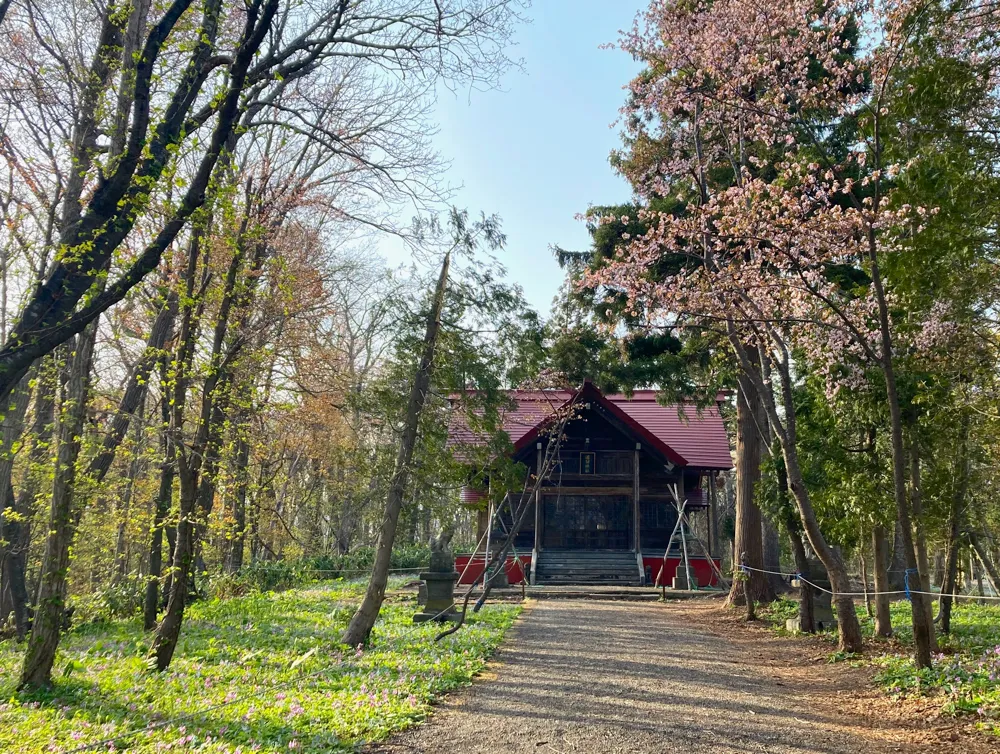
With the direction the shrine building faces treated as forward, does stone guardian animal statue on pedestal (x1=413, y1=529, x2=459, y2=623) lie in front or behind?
in front

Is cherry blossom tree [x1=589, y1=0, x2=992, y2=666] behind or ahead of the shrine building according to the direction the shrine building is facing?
ahead

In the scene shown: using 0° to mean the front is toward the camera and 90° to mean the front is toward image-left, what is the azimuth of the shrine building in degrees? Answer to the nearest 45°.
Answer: approximately 0°

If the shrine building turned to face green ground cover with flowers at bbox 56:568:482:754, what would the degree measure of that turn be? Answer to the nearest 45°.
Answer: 0° — it already faces it
